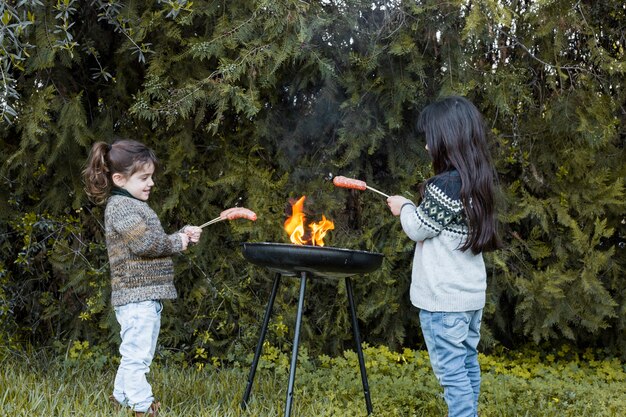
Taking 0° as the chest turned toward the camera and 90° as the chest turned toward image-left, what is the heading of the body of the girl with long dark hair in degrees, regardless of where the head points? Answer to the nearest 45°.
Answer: approximately 135°

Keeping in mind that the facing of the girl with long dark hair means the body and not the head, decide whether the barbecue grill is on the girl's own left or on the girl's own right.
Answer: on the girl's own left

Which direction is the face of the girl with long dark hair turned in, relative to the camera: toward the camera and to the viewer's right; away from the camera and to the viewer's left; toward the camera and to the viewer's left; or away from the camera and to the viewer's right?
away from the camera and to the viewer's left
